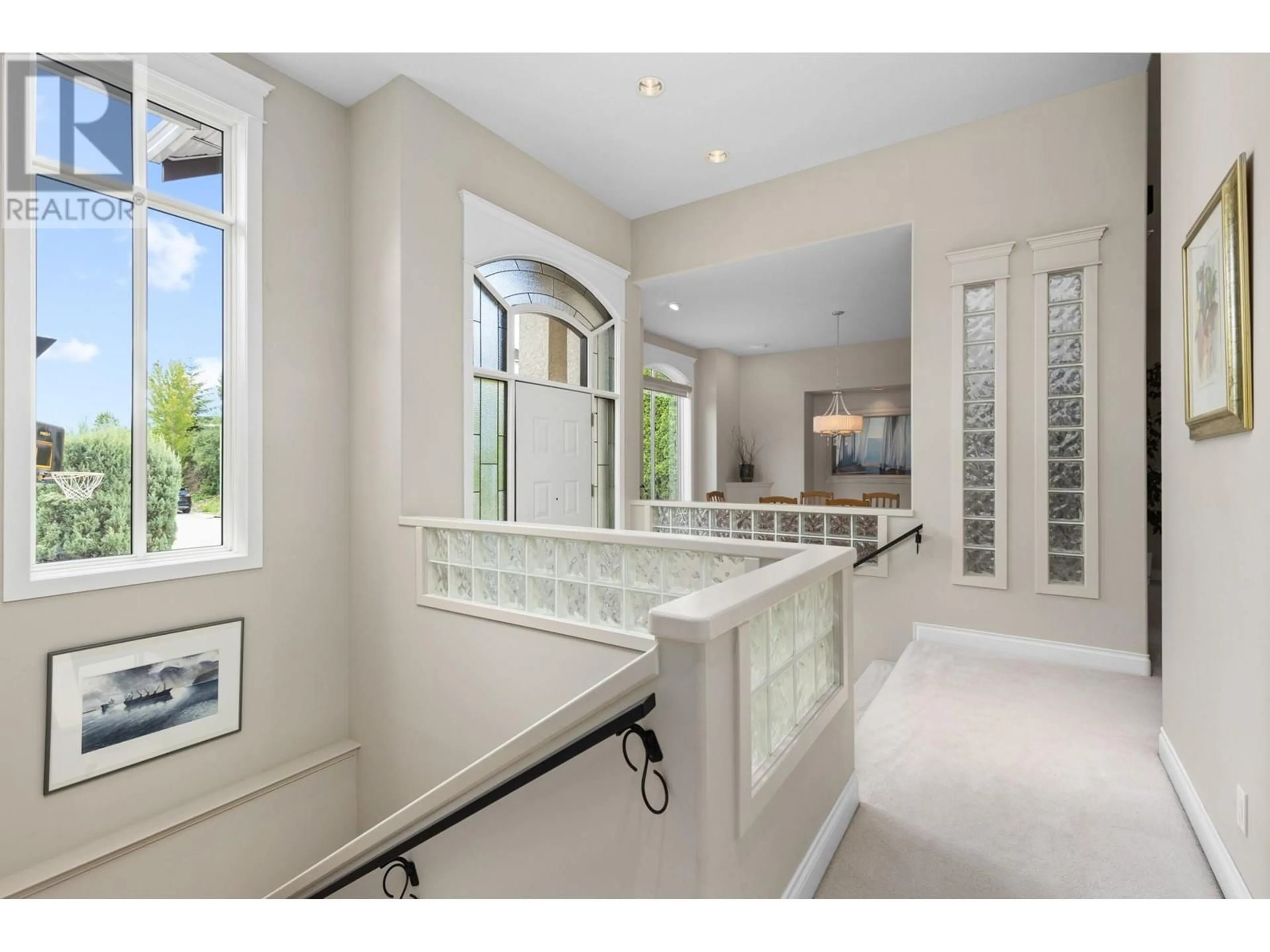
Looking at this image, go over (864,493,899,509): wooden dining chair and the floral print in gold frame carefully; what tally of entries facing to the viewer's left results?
1

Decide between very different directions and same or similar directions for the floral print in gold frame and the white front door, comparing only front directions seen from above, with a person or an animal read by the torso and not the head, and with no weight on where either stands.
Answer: very different directions

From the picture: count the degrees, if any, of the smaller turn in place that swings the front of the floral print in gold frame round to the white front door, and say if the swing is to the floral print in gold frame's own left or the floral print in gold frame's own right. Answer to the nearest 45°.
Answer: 0° — it already faces it

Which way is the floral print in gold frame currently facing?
to the viewer's left

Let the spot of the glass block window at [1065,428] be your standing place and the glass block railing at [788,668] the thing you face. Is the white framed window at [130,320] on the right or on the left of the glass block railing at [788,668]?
right
